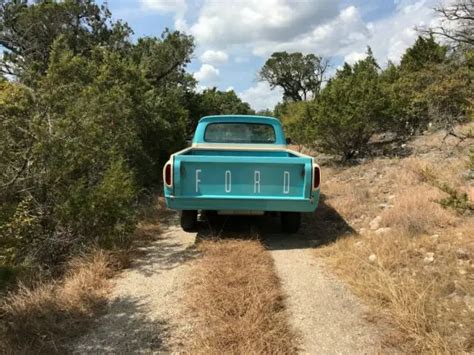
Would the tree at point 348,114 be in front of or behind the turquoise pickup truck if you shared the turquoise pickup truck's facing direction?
in front

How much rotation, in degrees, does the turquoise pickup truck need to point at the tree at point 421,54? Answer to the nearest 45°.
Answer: approximately 45° to its right

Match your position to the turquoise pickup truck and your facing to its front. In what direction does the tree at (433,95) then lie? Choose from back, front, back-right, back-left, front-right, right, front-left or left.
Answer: front-right

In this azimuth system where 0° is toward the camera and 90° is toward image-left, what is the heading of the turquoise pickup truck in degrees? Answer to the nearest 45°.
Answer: approximately 180°
